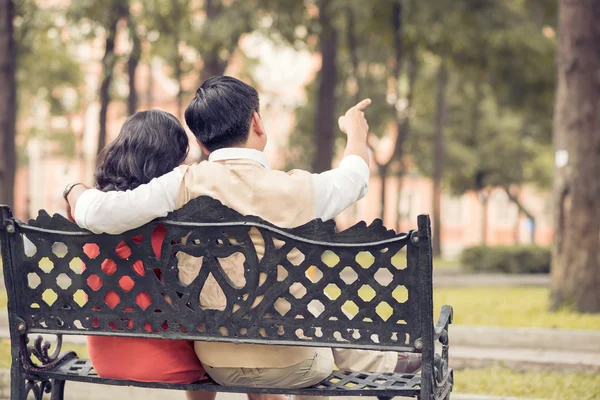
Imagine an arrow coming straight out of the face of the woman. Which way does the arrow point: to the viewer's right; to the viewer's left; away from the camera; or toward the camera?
away from the camera

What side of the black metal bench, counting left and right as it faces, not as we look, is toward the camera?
back

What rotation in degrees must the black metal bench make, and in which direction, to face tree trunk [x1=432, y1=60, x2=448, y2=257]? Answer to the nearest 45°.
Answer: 0° — it already faces it
